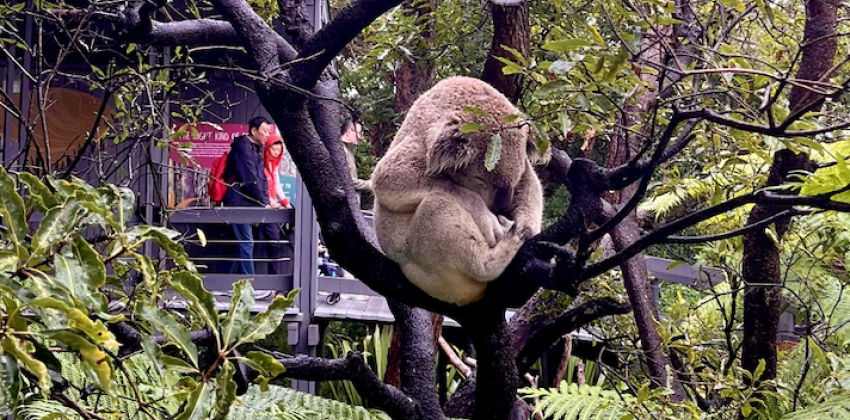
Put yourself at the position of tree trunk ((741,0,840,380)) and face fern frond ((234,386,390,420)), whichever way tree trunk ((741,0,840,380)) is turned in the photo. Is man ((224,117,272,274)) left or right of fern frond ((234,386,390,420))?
right

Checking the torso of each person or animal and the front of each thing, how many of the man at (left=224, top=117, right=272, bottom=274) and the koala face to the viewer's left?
0

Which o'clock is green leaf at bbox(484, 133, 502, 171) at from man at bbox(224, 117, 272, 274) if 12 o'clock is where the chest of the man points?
The green leaf is roughly at 3 o'clock from the man.

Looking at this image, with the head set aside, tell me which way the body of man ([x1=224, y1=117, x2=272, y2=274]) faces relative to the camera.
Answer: to the viewer's right
